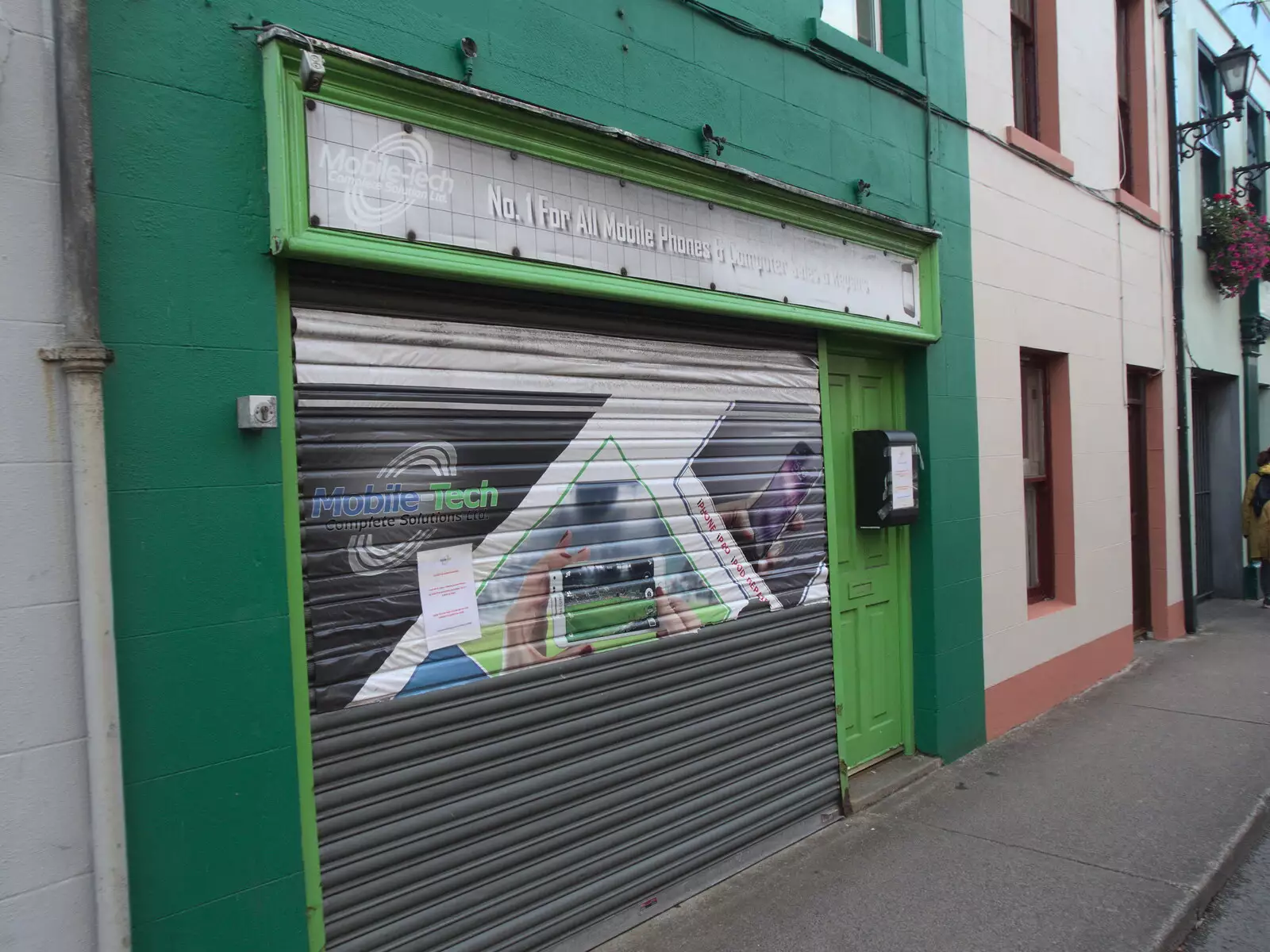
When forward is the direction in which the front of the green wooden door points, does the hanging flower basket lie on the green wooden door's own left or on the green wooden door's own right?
on the green wooden door's own left

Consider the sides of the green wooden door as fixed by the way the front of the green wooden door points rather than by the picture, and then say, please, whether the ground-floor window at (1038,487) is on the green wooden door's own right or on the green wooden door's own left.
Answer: on the green wooden door's own left

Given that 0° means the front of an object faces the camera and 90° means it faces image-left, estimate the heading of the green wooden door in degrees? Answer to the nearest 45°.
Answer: approximately 315°

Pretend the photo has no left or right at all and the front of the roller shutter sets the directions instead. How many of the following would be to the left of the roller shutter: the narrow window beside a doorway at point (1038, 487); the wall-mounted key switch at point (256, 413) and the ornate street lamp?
2

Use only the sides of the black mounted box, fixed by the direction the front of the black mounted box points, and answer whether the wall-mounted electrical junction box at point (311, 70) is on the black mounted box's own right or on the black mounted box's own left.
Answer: on the black mounted box's own right

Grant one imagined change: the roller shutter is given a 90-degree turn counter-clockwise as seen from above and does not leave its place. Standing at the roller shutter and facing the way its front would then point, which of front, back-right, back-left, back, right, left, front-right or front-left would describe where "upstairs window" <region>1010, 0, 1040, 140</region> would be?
front

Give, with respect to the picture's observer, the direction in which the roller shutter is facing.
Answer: facing the viewer and to the right of the viewer

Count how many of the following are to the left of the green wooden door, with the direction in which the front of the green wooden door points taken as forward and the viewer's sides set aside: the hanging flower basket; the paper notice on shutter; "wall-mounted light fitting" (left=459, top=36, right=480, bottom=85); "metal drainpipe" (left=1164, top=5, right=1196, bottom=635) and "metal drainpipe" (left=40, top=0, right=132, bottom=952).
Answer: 2

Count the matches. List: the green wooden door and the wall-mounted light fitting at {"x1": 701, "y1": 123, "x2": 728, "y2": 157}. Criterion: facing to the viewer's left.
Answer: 0

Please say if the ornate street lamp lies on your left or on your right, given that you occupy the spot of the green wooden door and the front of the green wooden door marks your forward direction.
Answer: on your left

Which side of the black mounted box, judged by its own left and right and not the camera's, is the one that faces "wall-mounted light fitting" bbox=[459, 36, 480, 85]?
right

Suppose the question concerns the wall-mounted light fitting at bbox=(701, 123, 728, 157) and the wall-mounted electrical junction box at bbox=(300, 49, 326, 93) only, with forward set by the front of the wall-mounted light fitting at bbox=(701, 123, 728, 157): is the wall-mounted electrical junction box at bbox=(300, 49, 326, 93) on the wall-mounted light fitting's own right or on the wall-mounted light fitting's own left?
on the wall-mounted light fitting's own right

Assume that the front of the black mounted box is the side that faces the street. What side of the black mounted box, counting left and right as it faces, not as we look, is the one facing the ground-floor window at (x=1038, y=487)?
left

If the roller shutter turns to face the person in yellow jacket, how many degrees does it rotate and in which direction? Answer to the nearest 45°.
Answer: approximately 90° to its left

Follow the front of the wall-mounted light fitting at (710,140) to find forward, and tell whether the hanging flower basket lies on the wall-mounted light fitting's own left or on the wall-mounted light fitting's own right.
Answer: on the wall-mounted light fitting's own left
